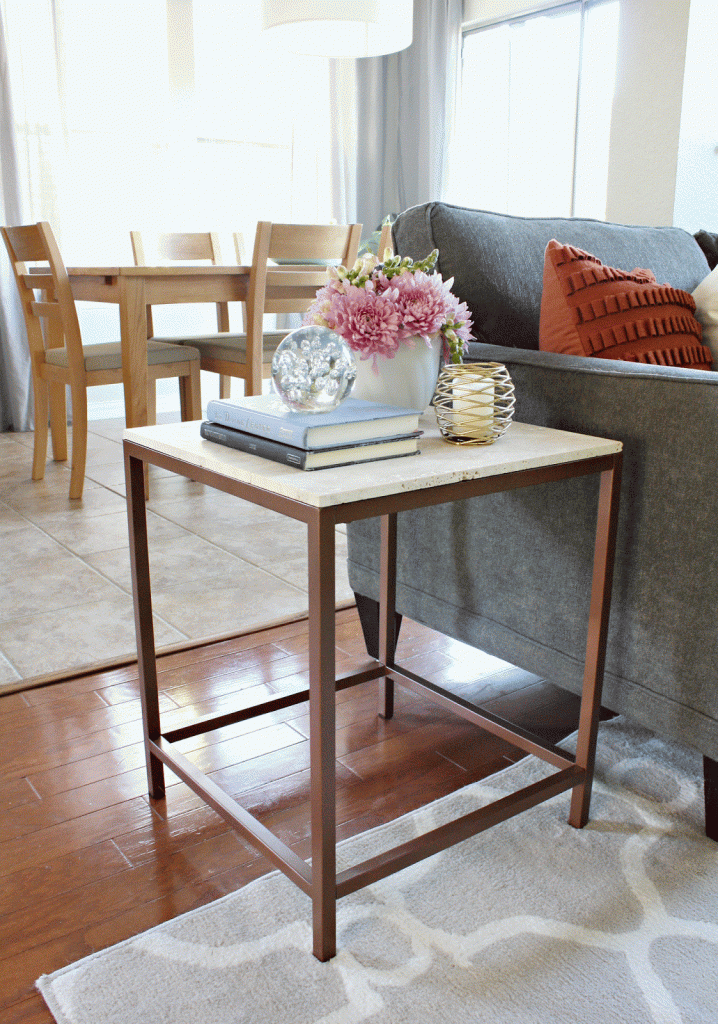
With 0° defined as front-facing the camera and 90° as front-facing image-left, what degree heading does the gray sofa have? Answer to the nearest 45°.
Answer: approximately 315°

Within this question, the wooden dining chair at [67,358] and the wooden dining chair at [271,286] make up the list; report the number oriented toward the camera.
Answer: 0

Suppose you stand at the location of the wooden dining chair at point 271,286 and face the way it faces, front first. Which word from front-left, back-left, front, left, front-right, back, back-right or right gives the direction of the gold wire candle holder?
back-left

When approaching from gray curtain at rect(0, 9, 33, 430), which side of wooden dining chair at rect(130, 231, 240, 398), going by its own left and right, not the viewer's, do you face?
right

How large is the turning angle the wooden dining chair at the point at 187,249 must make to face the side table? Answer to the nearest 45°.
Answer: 0° — it already faces it

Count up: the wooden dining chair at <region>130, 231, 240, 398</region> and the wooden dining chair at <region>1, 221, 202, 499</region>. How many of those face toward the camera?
1

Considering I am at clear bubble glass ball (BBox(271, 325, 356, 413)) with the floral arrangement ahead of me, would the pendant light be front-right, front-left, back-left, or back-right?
front-left

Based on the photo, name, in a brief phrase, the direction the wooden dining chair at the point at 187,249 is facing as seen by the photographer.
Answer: facing the viewer

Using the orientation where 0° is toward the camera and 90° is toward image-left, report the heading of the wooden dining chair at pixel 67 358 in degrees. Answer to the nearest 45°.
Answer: approximately 225°

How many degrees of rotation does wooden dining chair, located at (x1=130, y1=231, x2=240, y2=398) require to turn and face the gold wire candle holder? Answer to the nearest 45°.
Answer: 0° — it already faces it

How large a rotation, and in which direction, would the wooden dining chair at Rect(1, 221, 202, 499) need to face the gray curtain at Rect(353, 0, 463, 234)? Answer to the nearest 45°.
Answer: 0° — it already faces it

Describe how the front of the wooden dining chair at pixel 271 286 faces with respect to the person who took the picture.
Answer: facing away from the viewer and to the left of the viewer

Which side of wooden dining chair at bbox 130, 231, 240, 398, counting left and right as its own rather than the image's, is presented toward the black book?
front

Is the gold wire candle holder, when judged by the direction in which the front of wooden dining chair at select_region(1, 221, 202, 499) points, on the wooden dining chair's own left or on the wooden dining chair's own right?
on the wooden dining chair's own right
